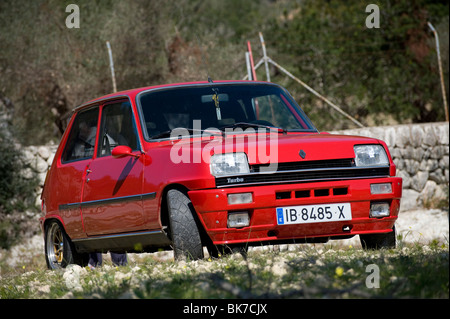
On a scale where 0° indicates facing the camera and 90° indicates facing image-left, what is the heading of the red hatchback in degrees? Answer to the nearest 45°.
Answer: approximately 315°

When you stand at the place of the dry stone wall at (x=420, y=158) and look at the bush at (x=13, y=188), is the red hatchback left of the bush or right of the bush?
left

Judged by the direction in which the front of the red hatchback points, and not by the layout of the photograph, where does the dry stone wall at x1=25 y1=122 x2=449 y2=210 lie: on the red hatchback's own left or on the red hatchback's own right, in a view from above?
on the red hatchback's own left

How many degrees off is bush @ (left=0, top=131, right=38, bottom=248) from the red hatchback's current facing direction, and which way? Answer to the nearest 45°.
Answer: approximately 180°
